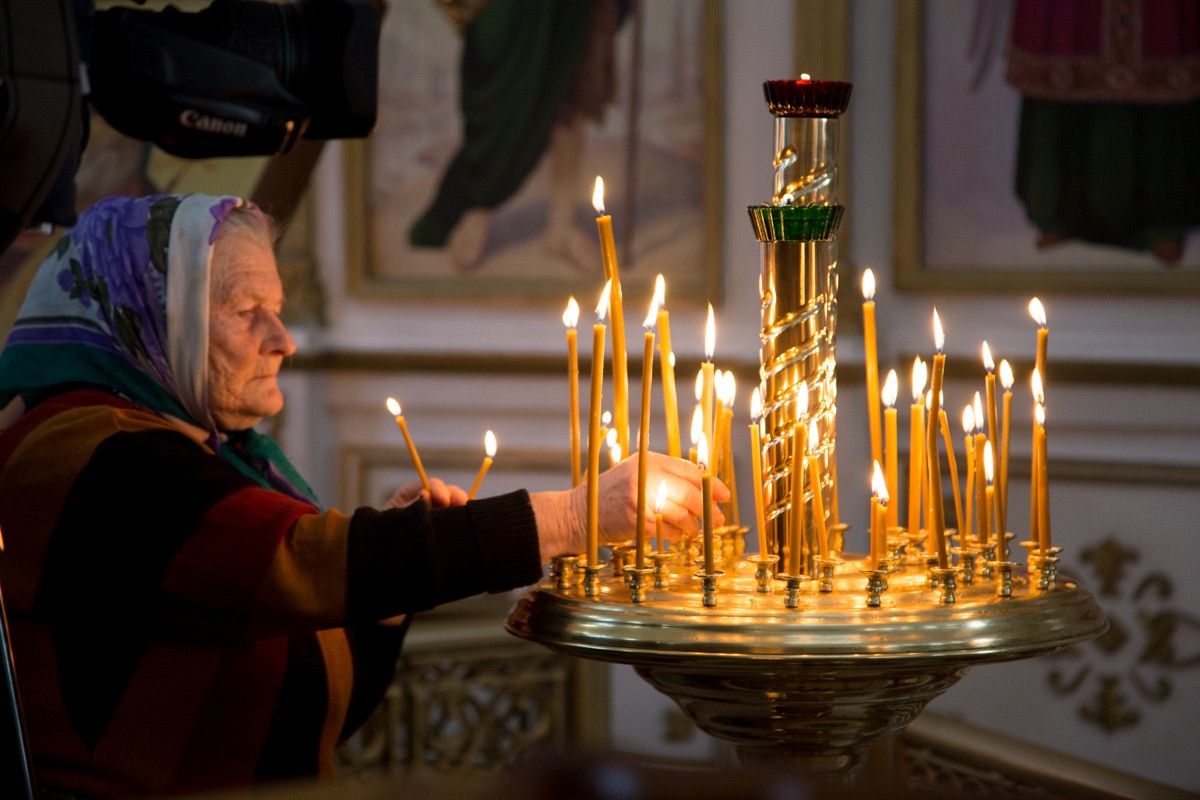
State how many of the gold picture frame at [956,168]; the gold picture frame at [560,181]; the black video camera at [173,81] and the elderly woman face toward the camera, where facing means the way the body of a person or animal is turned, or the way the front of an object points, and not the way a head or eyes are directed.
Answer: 2

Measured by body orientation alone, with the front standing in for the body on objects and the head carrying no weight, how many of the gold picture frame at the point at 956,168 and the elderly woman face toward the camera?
1

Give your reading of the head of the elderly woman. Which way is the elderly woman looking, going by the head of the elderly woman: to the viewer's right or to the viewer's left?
to the viewer's right

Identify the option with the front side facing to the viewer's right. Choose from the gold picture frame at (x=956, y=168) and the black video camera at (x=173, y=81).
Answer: the black video camera

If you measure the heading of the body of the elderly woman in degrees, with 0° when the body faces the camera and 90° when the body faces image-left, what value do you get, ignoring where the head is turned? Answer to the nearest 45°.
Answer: approximately 270°

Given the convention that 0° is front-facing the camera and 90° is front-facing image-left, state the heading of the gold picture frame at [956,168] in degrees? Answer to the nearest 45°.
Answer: approximately 0°

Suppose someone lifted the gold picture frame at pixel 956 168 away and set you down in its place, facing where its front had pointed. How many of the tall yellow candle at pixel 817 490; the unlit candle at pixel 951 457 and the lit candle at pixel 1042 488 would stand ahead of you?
3

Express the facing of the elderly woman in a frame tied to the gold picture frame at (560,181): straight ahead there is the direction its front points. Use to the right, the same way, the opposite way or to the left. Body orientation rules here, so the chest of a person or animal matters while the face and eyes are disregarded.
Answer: to the left

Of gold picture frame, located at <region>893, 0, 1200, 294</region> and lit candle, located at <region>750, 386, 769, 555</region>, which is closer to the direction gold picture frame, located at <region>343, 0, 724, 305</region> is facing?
the lit candle

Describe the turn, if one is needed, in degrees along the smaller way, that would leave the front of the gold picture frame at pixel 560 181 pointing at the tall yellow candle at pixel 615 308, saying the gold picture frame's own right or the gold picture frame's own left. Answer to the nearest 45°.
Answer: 0° — it already faces it

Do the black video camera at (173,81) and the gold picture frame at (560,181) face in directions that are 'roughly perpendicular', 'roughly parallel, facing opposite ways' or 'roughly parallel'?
roughly perpendicular

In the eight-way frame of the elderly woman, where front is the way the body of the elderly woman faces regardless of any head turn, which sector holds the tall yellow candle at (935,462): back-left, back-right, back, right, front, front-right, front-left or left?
front-right
